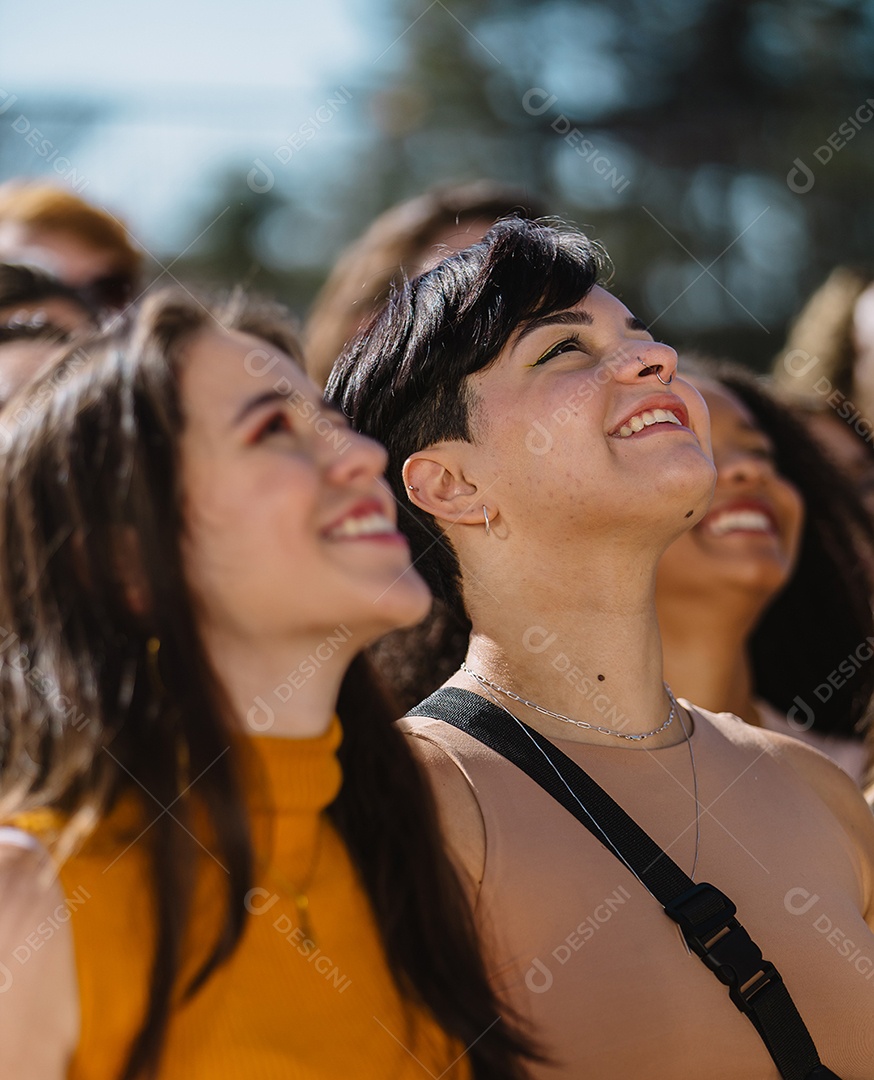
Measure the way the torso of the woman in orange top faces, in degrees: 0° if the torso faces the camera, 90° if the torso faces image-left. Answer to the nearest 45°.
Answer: approximately 315°

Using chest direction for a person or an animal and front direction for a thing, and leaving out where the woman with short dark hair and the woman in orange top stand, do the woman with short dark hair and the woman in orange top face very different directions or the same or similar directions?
same or similar directions

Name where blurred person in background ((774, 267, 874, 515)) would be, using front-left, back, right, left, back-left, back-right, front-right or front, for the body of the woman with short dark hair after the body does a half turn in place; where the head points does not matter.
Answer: front-right

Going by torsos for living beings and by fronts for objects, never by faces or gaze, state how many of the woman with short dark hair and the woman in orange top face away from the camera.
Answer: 0

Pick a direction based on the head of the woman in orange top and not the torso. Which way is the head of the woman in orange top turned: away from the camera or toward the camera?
toward the camera

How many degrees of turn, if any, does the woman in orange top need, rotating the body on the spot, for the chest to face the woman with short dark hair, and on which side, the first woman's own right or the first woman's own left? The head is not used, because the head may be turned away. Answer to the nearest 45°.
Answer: approximately 90° to the first woman's own left

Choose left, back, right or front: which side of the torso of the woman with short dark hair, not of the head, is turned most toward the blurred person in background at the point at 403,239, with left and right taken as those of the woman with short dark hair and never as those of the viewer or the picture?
back

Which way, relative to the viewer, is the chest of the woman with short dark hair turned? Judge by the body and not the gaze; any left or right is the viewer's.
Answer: facing the viewer and to the right of the viewer

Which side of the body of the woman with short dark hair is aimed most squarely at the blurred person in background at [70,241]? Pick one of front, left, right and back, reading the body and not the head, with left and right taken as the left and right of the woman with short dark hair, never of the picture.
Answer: back

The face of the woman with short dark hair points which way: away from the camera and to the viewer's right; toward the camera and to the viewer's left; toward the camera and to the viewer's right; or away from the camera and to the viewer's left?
toward the camera and to the viewer's right

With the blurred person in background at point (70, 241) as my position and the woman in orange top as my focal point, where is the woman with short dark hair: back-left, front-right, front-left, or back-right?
front-left

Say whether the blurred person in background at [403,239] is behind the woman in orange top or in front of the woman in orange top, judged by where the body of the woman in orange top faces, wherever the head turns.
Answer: behind

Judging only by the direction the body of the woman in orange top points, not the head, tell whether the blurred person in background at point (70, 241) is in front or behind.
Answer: behind
